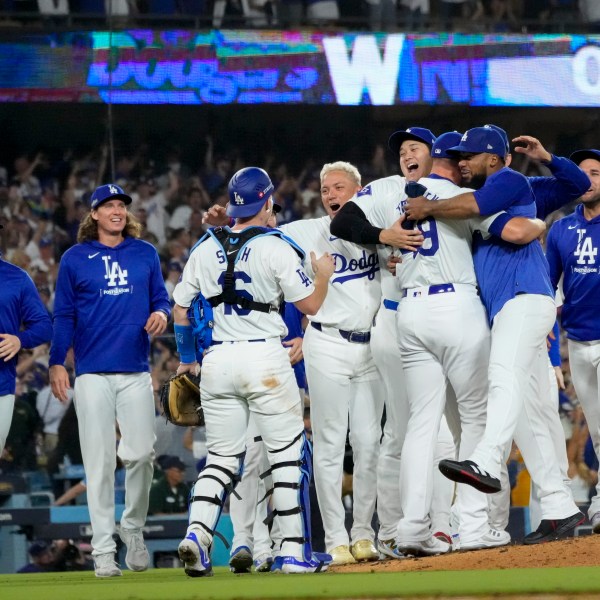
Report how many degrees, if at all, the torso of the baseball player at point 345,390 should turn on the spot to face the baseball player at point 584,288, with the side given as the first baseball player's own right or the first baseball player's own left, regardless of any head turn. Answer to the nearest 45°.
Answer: approximately 45° to the first baseball player's own left

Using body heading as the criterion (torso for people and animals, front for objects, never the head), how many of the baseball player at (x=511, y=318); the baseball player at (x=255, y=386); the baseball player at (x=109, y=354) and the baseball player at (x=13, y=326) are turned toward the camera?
2

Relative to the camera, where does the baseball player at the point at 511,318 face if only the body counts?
to the viewer's left

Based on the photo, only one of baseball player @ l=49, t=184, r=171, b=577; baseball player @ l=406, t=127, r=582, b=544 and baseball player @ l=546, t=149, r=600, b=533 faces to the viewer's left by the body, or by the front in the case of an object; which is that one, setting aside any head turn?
baseball player @ l=406, t=127, r=582, b=544

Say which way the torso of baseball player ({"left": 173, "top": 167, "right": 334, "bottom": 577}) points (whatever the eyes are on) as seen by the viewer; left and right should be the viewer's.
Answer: facing away from the viewer and to the right of the viewer
